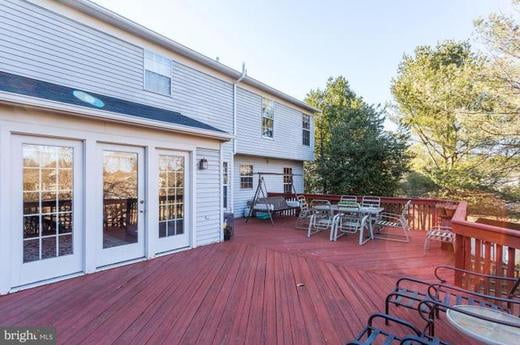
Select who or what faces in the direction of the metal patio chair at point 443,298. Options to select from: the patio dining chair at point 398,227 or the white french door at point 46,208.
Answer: the white french door

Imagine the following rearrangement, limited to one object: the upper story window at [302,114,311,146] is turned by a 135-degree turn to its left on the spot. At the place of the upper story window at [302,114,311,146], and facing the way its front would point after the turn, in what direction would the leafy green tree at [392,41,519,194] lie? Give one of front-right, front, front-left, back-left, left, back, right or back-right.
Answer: right

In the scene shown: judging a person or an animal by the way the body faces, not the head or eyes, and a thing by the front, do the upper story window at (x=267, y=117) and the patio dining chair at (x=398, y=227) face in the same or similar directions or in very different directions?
very different directions

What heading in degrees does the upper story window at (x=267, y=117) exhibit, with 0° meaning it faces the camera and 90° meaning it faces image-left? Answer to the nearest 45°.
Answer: approximately 315°

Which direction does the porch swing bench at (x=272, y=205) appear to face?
toward the camera

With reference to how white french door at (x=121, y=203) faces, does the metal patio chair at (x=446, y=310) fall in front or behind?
in front

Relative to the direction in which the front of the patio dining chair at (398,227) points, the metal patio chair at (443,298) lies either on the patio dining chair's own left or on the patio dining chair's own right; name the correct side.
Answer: on the patio dining chair's own left

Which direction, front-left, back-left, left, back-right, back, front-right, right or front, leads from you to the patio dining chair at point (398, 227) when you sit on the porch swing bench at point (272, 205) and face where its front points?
front-left

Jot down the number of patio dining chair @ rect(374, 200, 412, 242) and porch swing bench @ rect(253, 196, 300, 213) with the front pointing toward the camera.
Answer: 1

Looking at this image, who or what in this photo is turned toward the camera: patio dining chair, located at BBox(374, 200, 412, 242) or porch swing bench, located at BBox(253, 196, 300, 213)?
the porch swing bench

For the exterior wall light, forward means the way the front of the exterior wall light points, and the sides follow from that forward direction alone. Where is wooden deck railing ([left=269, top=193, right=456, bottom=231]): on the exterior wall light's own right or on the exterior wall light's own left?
on the exterior wall light's own left

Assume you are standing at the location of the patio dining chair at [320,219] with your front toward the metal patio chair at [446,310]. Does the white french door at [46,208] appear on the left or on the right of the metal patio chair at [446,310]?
right

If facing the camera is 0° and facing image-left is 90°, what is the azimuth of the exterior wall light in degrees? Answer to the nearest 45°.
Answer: approximately 315°

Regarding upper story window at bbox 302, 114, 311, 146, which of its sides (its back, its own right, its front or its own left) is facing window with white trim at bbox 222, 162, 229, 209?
right

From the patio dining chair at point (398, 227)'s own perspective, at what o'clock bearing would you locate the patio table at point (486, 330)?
The patio table is roughly at 9 o'clock from the patio dining chair.

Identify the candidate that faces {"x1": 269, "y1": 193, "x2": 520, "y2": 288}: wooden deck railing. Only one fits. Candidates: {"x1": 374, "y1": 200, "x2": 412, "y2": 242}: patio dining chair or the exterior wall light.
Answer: the exterior wall light

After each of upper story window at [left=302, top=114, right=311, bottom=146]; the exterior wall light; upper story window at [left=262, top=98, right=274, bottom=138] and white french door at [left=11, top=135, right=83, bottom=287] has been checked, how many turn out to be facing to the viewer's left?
0

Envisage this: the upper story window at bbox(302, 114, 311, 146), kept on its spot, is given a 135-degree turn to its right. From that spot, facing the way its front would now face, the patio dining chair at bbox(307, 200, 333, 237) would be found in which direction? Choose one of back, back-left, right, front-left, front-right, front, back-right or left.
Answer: left

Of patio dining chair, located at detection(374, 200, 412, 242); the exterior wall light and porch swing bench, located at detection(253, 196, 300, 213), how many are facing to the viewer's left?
1
